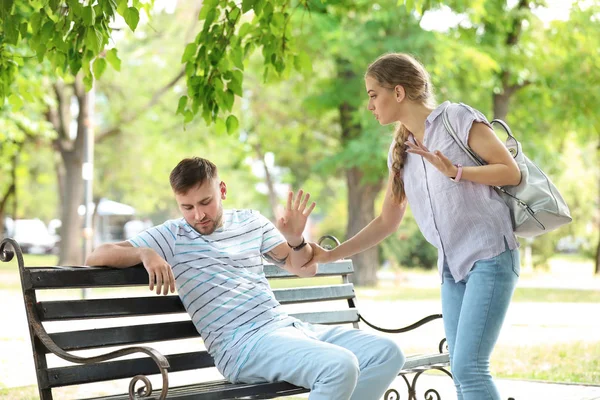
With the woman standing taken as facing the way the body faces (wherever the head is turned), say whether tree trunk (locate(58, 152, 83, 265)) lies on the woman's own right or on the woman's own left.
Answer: on the woman's own right

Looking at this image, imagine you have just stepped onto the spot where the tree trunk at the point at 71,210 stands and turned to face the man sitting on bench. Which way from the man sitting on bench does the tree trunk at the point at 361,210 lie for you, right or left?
left

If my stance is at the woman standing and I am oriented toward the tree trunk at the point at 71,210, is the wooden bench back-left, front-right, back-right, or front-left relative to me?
front-left

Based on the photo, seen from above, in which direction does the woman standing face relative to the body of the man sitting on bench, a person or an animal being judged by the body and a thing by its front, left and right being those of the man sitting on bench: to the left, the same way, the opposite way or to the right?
to the right

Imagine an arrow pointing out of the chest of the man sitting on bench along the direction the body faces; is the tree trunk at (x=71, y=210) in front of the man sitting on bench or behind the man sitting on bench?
behind

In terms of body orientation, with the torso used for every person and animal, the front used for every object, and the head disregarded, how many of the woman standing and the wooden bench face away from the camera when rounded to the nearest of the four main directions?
0

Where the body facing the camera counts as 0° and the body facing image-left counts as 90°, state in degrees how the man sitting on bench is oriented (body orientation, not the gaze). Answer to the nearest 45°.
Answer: approximately 315°

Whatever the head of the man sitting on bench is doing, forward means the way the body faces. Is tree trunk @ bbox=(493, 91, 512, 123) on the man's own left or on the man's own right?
on the man's own left

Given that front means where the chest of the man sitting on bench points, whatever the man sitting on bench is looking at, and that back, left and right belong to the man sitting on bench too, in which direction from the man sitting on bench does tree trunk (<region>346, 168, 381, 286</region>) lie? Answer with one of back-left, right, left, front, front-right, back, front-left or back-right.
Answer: back-left

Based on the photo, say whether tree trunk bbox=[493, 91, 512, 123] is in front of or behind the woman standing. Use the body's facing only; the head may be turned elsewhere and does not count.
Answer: behind

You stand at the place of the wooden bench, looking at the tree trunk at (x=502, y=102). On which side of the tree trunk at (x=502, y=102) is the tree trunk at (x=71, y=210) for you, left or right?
left

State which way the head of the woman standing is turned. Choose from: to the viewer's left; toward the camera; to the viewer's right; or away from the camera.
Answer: to the viewer's left

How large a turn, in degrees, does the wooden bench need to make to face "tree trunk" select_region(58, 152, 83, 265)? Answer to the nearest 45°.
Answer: approximately 135° to its left
